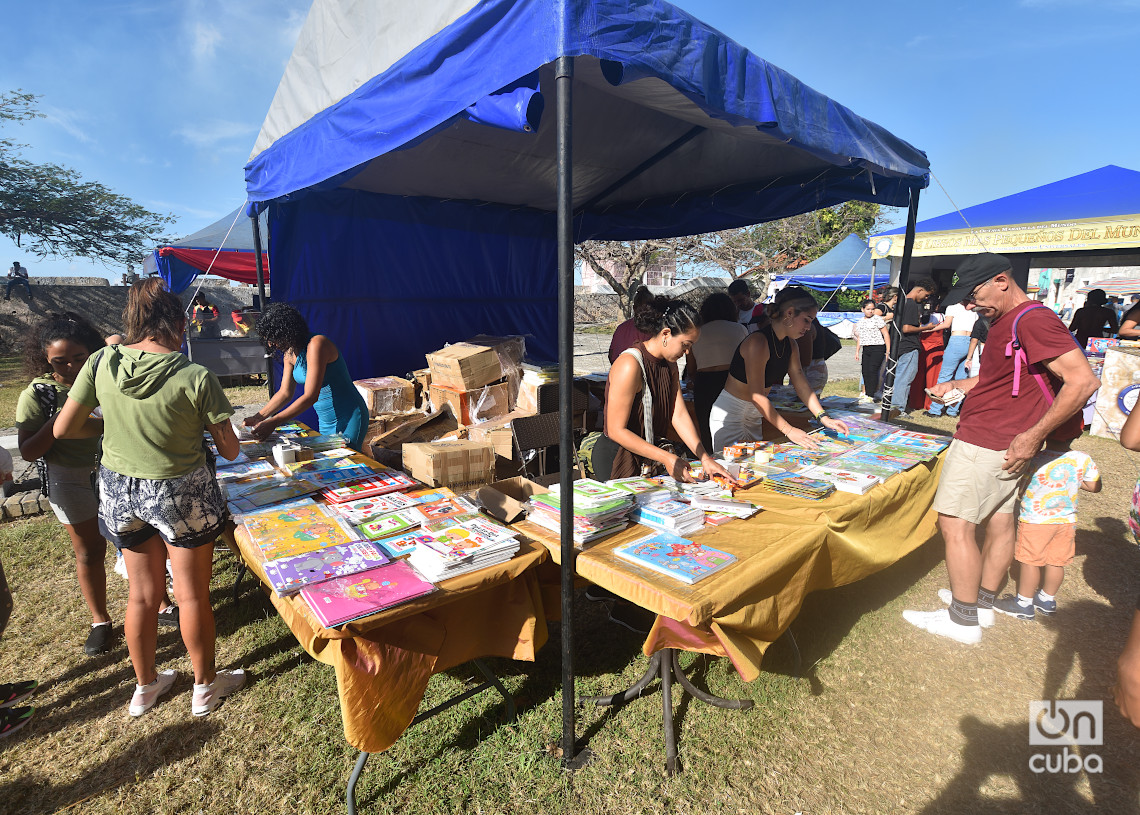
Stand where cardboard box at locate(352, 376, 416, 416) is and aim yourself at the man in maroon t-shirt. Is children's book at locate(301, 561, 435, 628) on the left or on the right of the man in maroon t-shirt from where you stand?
right

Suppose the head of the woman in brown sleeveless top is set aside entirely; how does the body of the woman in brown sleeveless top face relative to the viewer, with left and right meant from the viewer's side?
facing the viewer and to the right of the viewer

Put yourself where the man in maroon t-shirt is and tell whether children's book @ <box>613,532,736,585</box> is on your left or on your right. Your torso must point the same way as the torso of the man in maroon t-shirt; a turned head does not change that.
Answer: on your left

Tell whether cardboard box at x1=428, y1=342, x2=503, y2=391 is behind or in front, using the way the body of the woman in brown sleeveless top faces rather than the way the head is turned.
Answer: behind

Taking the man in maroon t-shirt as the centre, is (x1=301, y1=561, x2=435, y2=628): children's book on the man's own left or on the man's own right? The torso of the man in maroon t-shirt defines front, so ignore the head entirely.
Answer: on the man's own left

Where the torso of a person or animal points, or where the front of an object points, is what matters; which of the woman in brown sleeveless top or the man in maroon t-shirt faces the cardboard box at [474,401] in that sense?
the man in maroon t-shirt

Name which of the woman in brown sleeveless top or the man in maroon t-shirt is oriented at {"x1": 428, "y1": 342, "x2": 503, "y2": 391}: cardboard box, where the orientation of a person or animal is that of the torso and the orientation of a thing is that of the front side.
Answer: the man in maroon t-shirt

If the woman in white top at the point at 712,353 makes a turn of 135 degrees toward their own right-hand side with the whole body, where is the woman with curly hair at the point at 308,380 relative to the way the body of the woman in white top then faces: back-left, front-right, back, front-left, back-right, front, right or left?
right

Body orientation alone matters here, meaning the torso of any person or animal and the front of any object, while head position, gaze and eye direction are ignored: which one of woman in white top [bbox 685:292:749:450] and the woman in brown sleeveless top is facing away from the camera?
the woman in white top

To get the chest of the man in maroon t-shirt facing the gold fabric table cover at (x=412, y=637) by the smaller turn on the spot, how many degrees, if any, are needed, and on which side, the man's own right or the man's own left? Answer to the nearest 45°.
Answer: approximately 45° to the man's own left

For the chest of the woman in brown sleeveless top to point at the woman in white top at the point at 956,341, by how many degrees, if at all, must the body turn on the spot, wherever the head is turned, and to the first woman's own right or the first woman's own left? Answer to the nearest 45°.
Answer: approximately 90° to the first woman's own left

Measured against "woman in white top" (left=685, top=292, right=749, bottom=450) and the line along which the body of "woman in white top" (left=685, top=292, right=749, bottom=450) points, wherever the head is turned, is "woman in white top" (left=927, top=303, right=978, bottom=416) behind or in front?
in front

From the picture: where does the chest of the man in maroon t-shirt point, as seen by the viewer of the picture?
to the viewer's left

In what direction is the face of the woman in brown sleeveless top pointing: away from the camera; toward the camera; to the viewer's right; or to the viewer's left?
to the viewer's right

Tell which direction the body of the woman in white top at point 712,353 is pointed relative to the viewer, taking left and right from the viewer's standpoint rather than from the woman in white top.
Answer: facing away from the viewer

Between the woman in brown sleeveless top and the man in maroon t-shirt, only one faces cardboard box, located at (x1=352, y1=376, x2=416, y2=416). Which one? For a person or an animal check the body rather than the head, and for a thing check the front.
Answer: the man in maroon t-shirt
